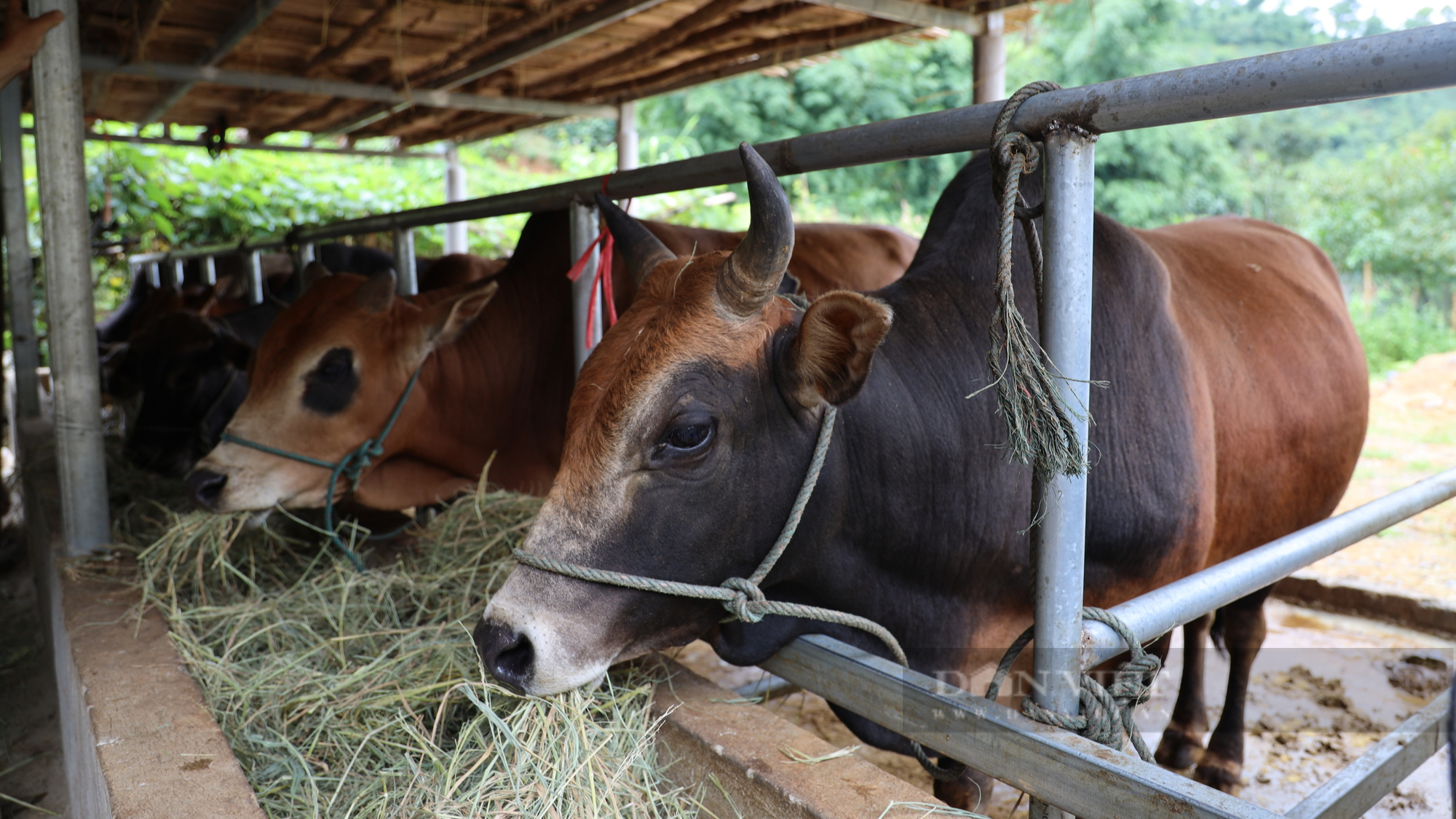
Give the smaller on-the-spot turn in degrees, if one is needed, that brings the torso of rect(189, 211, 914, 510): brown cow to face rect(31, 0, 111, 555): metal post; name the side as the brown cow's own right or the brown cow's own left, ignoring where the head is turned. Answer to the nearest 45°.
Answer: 0° — it already faces it

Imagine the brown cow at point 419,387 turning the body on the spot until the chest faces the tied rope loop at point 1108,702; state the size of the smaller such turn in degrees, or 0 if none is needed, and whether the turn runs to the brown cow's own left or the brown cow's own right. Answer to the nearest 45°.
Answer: approximately 135° to the brown cow's own left

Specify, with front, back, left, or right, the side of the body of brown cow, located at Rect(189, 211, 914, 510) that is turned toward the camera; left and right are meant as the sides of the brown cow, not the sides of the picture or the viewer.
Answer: left

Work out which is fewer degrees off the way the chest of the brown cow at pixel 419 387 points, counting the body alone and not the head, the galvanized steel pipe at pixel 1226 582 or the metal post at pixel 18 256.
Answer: the metal post

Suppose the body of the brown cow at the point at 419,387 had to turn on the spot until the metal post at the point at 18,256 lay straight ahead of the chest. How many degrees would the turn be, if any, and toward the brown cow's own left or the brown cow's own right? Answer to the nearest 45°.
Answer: approximately 45° to the brown cow's own right

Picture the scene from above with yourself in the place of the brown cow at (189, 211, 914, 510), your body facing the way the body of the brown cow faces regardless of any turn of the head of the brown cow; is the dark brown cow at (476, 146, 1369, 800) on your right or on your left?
on your left
